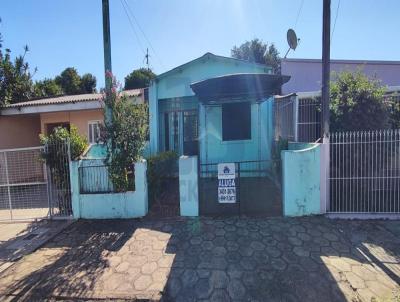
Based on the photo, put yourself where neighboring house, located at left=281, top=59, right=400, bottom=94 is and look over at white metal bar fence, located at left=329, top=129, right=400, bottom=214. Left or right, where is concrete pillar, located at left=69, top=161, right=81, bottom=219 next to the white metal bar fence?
right

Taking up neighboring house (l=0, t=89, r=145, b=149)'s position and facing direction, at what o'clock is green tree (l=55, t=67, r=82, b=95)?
The green tree is roughly at 6 o'clock from the neighboring house.

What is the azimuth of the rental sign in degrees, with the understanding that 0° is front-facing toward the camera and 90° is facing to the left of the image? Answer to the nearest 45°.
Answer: approximately 0°

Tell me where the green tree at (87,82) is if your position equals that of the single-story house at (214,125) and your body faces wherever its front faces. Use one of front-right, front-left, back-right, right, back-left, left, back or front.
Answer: back-right

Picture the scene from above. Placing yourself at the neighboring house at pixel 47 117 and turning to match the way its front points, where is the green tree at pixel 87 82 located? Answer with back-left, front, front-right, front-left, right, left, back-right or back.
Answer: back

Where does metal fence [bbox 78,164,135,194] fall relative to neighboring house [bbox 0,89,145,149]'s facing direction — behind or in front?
in front

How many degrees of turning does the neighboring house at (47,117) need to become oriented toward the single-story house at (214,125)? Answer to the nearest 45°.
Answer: approximately 45° to its left

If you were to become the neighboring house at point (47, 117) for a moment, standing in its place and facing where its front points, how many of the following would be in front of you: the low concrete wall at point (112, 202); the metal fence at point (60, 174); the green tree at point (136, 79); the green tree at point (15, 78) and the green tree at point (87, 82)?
2

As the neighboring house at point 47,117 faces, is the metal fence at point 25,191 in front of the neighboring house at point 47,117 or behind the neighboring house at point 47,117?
in front

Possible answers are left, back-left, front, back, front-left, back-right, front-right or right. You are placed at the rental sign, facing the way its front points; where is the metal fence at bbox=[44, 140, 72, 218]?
right

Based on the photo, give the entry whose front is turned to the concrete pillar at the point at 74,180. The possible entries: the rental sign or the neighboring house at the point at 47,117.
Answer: the neighboring house

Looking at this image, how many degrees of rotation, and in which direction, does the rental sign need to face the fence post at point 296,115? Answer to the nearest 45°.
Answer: approximately 135° to its left

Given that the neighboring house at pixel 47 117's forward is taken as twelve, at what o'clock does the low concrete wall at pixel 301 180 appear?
The low concrete wall is roughly at 11 o'clock from the neighboring house.

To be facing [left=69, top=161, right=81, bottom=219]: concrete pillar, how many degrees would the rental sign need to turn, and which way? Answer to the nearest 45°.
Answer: approximately 90° to its right

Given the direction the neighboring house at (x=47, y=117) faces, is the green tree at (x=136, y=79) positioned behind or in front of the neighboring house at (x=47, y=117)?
behind

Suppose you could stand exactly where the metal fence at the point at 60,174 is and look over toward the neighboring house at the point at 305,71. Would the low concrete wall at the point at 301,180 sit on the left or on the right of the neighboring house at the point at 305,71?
right

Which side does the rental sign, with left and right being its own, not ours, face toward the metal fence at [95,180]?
right
